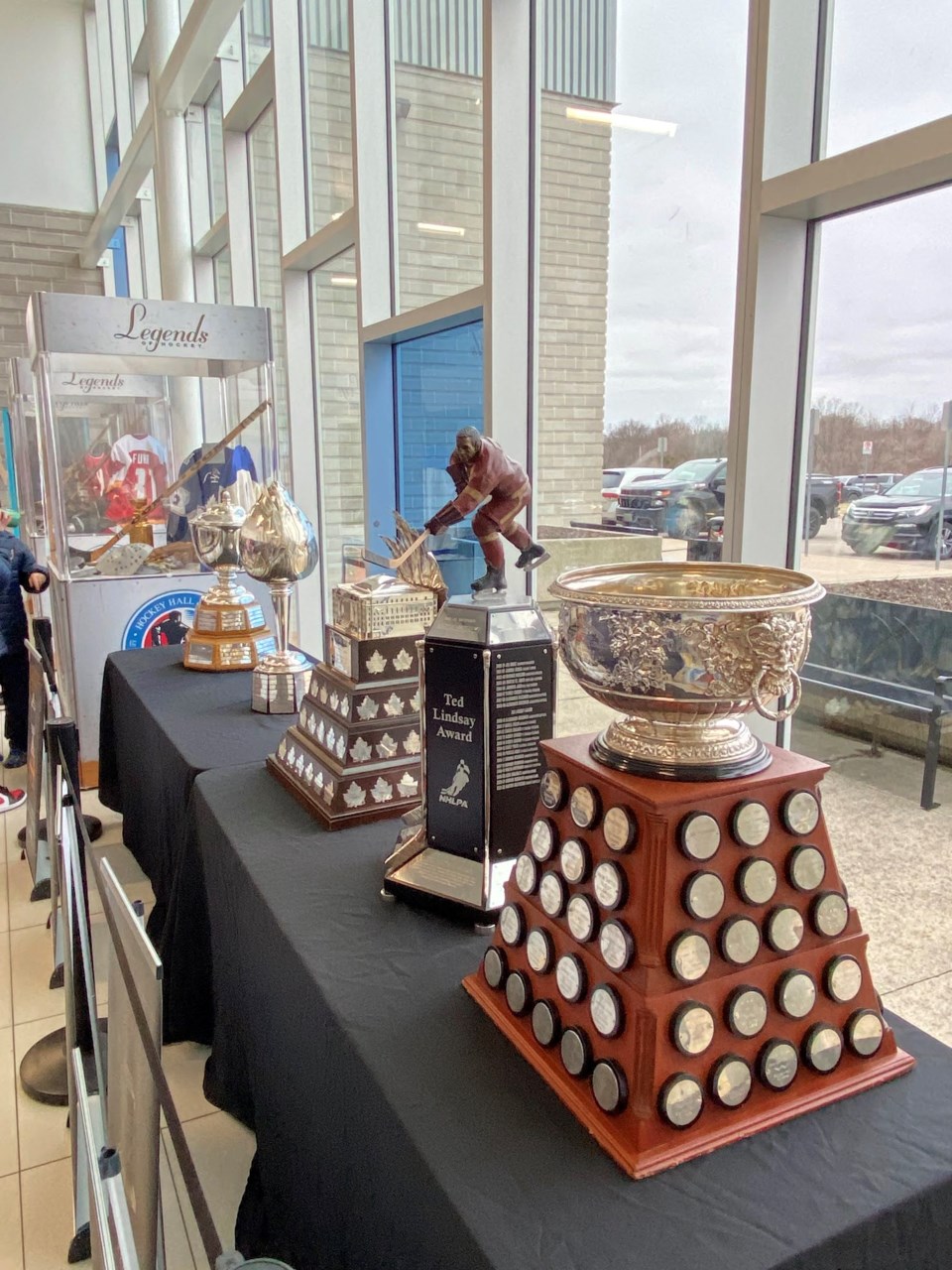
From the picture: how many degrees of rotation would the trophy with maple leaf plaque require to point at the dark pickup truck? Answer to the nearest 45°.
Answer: approximately 180°

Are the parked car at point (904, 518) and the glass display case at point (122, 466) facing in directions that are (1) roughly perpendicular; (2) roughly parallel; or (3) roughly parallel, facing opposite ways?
roughly perpendicular

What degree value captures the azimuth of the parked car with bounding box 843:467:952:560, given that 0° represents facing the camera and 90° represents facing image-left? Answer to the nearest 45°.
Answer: approximately 45°

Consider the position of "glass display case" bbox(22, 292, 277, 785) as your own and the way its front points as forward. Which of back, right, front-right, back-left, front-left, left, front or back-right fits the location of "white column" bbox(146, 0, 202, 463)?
back

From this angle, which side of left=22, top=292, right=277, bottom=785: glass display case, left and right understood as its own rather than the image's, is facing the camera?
front

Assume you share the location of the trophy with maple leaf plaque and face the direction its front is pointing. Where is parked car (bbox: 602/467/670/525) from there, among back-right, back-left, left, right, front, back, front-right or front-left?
back

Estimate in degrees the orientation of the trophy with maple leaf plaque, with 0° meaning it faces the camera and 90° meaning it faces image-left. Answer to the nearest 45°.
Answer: approximately 45°
